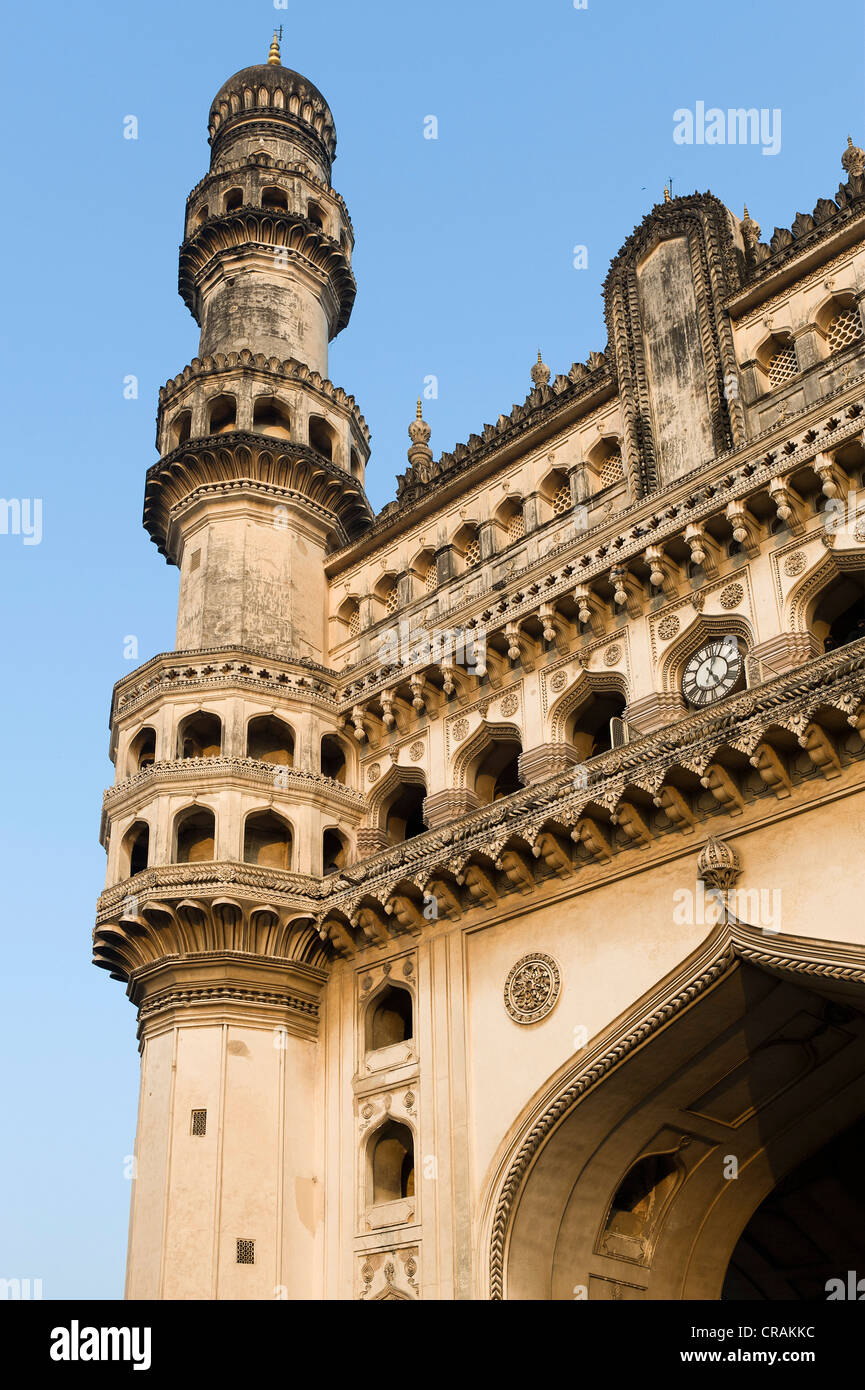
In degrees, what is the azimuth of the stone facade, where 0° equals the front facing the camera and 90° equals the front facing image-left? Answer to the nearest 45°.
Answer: approximately 45°
